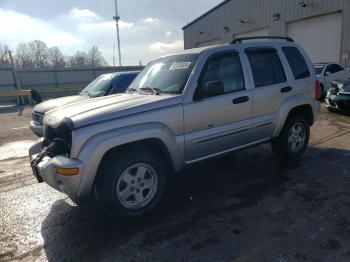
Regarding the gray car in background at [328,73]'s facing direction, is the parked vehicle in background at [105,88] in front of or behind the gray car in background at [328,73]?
in front

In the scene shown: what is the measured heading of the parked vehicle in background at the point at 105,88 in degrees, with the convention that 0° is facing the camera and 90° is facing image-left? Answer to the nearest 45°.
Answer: approximately 45°

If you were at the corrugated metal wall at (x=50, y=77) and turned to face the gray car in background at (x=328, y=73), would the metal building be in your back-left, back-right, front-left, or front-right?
front-left

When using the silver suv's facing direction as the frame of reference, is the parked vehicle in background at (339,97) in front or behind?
behind

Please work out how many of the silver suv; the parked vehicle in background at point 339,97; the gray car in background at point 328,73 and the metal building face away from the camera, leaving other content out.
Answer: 0

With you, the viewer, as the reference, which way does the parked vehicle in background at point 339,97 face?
facing the viewer and to the left of the viewer

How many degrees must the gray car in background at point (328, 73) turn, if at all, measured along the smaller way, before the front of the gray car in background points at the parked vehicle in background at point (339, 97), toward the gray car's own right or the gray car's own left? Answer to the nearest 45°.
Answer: approximately 45° to the gray car's own left

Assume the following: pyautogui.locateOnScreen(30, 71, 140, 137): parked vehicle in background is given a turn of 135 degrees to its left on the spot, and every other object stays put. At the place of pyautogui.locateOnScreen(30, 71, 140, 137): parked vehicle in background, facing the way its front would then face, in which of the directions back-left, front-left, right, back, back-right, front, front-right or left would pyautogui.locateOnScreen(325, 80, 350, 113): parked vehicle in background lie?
front

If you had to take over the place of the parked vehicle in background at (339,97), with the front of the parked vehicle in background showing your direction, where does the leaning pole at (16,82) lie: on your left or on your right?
on your right

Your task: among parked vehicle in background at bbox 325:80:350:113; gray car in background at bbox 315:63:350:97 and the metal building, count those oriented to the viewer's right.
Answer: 0

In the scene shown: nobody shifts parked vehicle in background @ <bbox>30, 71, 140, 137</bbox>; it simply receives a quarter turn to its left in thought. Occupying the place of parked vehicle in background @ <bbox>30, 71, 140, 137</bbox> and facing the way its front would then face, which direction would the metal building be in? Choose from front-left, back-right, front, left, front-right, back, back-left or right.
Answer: left
